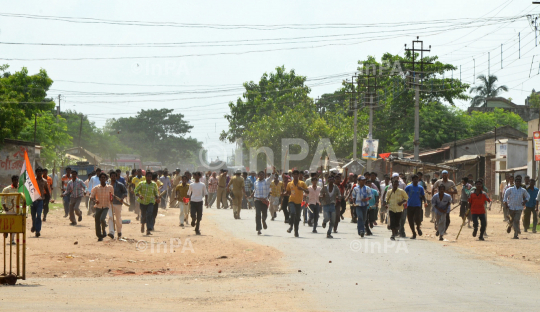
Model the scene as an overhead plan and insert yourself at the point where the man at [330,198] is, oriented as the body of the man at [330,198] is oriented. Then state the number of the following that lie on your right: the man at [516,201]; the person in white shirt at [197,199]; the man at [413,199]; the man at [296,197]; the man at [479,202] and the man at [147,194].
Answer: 3

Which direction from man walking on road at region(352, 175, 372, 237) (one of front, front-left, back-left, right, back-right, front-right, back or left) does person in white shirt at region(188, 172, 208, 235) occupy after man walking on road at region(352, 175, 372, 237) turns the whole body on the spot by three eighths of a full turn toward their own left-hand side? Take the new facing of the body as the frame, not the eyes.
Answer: back-left

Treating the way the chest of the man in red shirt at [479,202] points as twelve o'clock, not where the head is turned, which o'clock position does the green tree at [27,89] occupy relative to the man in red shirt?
The green tree is roughly at 4 o'clock from the man in red shirt.
